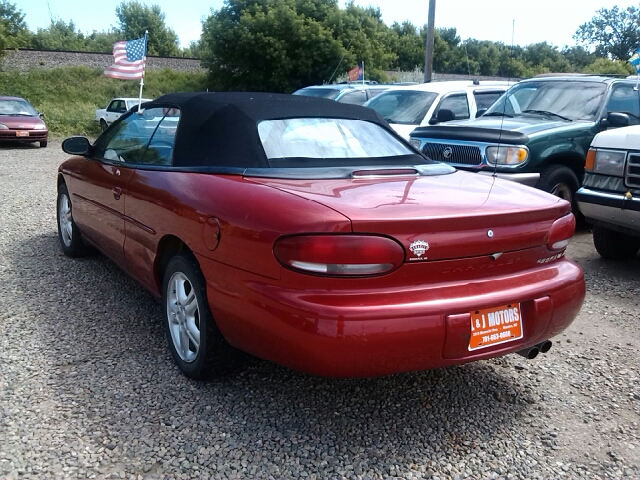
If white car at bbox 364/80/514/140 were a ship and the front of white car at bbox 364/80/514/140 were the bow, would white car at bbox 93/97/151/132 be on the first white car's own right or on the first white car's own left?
on the first white car's own right

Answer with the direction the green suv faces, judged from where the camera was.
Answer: facing the viewer and to the left of the viewer

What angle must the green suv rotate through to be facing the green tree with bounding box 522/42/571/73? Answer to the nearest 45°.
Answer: approximately 135° to its right

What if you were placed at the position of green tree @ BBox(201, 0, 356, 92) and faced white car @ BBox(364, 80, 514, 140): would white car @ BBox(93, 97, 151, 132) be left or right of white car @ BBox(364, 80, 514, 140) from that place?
right

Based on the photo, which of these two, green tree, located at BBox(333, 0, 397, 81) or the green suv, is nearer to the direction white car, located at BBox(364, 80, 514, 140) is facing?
the green suv

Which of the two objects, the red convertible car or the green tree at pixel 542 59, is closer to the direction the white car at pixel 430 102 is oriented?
the red convertible car

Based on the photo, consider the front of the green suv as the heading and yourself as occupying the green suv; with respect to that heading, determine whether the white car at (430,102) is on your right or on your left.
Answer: on your right

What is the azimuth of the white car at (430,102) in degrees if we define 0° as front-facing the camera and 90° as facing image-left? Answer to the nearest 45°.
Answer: approximately 45°

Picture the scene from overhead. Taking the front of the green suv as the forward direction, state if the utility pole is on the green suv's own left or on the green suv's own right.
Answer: on the green suv's own right
